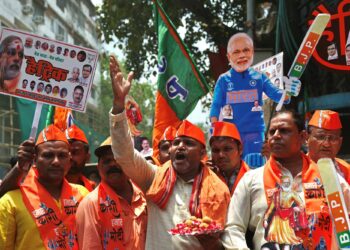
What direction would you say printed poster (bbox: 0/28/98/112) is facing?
toward the camera

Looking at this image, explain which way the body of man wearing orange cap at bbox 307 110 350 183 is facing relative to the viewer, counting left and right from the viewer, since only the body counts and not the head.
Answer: facing the viewer

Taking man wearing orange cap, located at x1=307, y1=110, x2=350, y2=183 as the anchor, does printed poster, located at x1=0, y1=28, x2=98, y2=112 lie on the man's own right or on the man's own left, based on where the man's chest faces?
on the man's own right

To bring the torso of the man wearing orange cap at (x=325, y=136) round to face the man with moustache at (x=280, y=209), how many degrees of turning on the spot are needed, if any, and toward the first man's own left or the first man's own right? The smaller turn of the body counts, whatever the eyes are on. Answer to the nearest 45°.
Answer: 0° — they already face them

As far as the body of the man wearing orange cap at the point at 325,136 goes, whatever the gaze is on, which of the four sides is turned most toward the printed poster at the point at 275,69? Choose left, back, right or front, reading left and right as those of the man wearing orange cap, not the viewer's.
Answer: back

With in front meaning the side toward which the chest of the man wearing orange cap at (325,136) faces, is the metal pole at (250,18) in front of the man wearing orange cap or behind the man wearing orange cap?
behind

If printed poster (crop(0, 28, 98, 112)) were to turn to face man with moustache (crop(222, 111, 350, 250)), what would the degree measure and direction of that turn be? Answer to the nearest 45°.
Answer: approximately 45° to its left

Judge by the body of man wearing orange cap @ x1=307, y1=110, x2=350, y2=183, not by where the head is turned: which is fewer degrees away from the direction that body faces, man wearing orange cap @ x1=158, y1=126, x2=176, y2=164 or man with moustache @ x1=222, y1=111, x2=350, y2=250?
the man with moustache

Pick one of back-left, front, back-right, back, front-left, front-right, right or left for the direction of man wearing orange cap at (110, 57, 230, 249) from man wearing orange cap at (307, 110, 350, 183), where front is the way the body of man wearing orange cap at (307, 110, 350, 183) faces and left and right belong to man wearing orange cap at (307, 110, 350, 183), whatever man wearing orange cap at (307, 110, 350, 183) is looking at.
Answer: front-right

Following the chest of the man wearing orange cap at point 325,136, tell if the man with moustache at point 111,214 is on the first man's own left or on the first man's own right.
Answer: on the first man's own right
